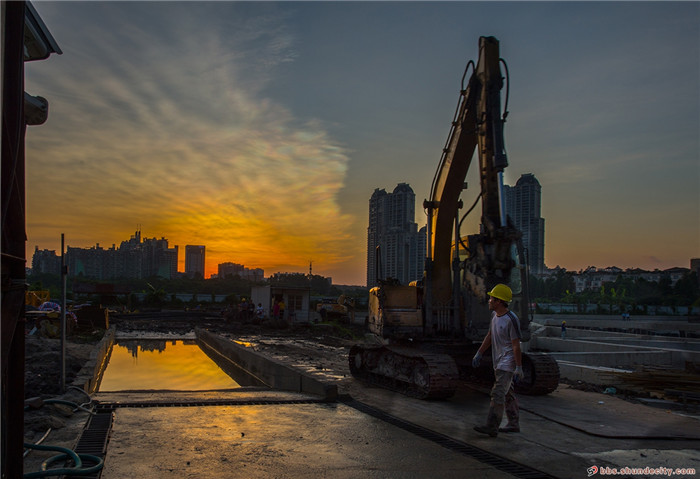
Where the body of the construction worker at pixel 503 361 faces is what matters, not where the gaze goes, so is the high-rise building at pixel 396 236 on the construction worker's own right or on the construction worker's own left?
on the construction worker's own right

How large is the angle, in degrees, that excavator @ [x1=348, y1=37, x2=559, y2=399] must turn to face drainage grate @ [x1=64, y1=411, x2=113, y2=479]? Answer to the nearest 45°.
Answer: approximately 90° to its right

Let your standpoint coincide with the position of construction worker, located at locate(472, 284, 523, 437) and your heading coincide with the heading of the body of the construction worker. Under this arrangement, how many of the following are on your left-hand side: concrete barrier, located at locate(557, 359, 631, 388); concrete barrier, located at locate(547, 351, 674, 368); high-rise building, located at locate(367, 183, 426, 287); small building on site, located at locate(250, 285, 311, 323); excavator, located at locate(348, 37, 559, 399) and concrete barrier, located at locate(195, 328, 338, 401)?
0

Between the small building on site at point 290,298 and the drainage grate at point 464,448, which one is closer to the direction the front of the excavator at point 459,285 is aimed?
the drainage grate

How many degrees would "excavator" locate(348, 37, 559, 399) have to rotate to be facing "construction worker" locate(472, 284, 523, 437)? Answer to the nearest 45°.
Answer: approximately 45° to its right

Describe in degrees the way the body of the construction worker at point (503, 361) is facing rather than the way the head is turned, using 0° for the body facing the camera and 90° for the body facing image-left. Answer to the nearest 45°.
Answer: approximately 90°

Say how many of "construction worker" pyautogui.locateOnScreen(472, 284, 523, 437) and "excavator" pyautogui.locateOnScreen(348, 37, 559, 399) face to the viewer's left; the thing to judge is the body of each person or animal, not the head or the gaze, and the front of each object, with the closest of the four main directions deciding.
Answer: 1

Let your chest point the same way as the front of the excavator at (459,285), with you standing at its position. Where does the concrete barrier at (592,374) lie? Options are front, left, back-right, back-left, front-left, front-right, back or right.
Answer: left

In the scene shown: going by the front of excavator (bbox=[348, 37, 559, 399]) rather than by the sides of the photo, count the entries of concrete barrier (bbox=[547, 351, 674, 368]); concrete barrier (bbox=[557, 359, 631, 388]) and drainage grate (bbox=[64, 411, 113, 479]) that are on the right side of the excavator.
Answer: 1

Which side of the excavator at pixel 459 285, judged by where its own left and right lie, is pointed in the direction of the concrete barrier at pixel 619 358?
left

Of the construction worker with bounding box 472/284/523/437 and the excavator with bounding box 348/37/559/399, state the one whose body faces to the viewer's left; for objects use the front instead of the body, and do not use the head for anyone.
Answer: the construction worker

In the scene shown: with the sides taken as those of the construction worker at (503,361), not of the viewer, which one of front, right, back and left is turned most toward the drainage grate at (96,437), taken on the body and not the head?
front

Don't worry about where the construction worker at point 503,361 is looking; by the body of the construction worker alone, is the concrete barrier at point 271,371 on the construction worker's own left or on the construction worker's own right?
on the construction worker's own right

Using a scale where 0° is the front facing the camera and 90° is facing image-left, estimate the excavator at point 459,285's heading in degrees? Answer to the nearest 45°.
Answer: approximately 315°

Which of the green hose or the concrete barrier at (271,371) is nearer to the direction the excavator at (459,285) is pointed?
the green hose
